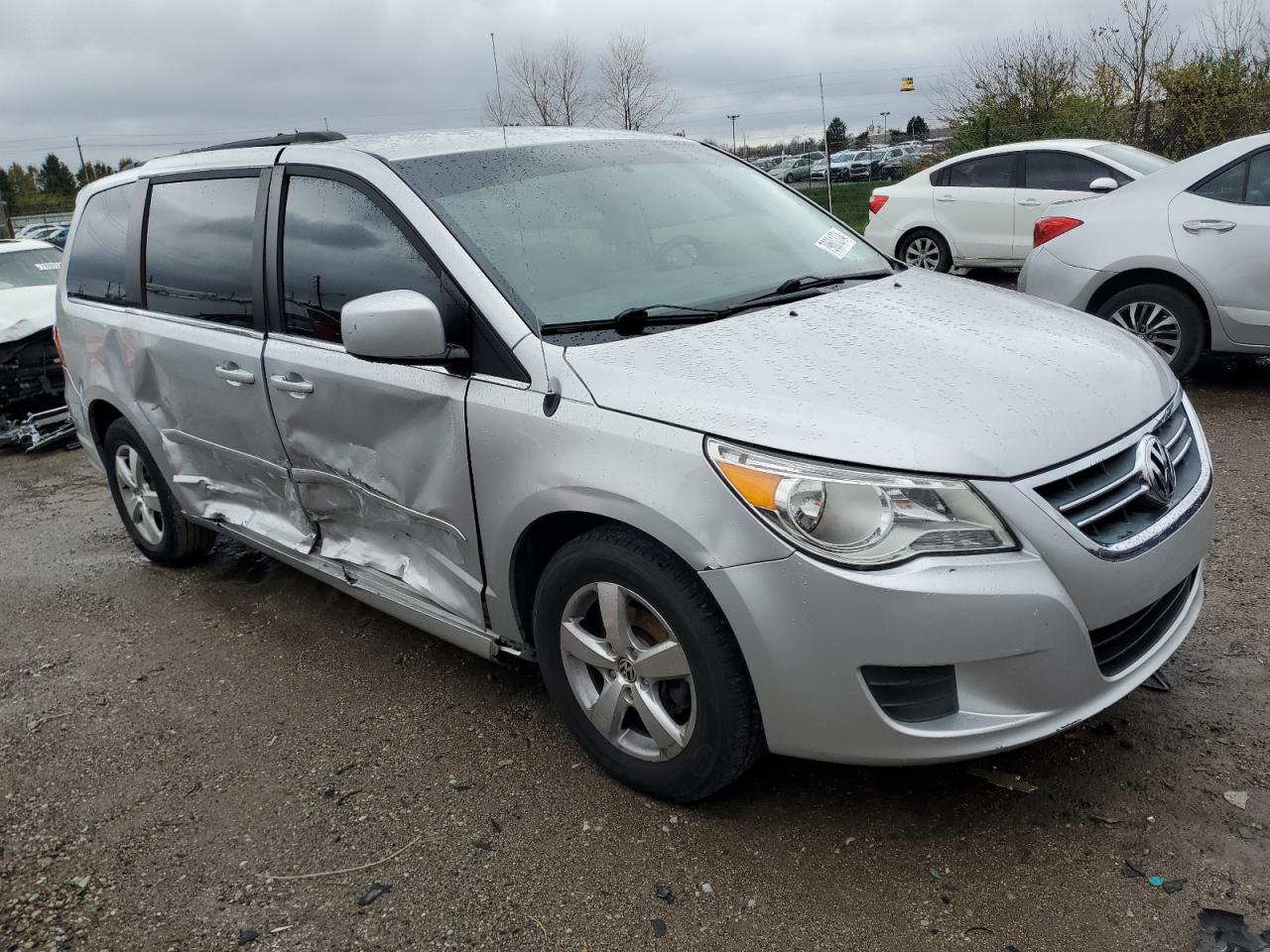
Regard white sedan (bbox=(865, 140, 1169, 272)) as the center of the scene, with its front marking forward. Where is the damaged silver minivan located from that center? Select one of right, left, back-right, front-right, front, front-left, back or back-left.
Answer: right

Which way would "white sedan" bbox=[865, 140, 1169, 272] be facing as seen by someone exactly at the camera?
facing to the right of the viewer

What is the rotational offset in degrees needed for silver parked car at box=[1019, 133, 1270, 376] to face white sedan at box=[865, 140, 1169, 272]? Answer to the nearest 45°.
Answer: approximately 90° to its left

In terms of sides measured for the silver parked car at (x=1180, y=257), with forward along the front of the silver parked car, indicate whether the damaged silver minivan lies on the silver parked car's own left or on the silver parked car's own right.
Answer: on the silver parked car's own right

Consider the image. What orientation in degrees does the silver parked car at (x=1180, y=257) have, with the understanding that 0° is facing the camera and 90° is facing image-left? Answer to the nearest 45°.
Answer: approximately 270°

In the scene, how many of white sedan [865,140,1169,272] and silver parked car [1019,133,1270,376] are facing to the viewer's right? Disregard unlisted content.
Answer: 2

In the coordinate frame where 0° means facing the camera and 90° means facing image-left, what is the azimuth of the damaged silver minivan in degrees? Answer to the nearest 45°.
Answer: approximately 315°

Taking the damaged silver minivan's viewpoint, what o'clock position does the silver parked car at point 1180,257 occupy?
The silver parked car is roughly at 9 o'clock from the damaged silver minivan.
